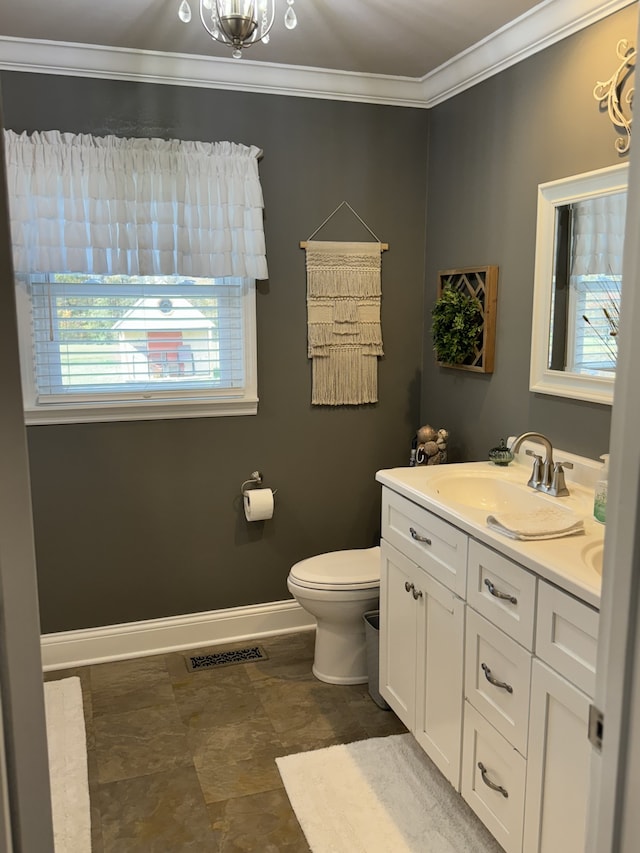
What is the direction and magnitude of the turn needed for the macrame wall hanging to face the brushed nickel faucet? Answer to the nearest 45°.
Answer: approximately 45° to its left

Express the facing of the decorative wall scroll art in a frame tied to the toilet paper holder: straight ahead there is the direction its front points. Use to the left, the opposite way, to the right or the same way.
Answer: to the right

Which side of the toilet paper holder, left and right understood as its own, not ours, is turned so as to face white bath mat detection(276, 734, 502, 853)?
front

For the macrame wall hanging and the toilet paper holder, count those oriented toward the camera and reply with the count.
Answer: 2
